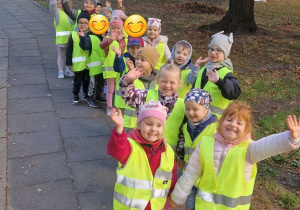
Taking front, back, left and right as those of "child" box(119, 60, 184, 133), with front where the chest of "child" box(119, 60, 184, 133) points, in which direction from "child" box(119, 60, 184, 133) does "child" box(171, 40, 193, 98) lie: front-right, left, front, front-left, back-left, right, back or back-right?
back

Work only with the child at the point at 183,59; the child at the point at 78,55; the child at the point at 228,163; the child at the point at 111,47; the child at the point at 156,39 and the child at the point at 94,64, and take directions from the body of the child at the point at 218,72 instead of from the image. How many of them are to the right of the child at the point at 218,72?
5

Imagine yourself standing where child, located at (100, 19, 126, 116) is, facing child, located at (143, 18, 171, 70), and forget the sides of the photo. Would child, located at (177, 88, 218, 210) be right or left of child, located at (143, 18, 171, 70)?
right

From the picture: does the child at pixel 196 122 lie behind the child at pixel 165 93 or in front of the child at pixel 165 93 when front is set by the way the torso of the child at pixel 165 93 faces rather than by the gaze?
in front

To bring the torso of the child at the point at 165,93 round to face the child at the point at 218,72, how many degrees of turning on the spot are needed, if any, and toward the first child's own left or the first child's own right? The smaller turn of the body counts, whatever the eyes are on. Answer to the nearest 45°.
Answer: approximately 135° to the first child's own left

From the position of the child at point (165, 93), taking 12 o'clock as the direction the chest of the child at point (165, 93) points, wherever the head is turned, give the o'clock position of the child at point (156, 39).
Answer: the child at point (156, 39) is roughly at 6 o'clock from the child at point (165, 93).

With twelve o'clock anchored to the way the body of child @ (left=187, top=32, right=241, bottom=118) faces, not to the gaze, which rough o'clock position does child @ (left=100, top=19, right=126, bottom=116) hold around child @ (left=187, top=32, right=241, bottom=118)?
child @ (left=100, top=19, right=126, bottom=116) is roughly at 3 o'clock from child @ (left=187, top=32, right=241, bottom=118).

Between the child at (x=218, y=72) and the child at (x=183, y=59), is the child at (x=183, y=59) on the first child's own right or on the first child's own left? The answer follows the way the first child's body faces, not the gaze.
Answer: on the first child's own right

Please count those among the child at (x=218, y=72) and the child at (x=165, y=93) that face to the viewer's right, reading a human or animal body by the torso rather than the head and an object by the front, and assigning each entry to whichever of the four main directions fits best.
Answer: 0

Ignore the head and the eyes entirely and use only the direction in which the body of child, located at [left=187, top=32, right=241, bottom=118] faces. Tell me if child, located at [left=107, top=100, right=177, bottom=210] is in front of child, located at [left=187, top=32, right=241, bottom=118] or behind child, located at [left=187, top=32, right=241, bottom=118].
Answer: in front

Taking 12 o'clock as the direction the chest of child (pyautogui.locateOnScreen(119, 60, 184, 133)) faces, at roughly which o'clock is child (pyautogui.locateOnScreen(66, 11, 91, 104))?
child (pyautogui.locateOnScreen(66, 11, 91, 104)) is roughly at 5 o'clock from child (pyautogui.locateOnScreen(119, 60, 184, 133)).

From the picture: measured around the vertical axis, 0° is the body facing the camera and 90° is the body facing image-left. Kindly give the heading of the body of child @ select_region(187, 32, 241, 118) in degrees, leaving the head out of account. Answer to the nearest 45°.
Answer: approximately 45°
